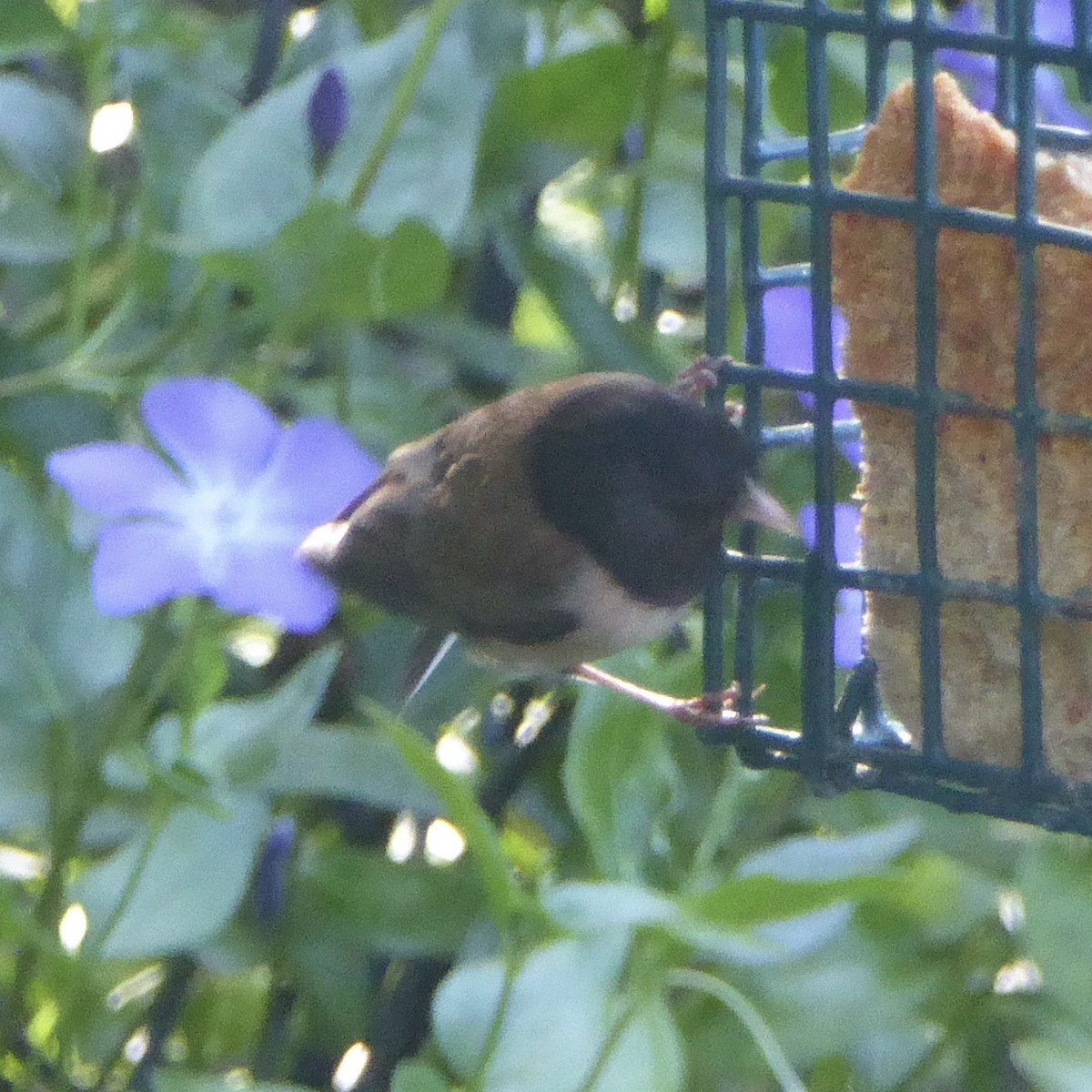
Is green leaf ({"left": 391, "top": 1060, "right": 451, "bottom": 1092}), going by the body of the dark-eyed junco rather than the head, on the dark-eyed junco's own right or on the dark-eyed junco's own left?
on the dark-eyed junco's own right

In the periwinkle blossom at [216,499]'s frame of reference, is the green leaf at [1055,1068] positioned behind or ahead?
ahead

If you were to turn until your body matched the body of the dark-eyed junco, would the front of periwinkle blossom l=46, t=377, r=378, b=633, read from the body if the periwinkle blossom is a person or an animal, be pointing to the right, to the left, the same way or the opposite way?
to the right

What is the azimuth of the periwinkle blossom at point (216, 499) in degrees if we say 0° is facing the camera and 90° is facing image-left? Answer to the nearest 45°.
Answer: approximately 0°

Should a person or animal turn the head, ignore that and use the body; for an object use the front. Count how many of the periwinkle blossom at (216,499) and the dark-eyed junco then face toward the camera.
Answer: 1

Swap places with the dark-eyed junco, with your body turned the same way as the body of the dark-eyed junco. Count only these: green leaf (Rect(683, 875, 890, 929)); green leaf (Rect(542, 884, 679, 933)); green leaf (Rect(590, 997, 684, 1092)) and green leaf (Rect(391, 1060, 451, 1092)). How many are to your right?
4

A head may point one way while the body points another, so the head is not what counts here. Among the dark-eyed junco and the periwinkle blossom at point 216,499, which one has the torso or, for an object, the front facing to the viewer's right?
the dark-eyed junco

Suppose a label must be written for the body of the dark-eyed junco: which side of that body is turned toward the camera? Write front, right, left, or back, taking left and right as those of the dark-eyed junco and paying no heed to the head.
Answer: right
